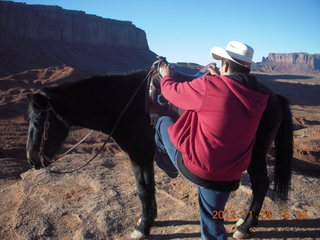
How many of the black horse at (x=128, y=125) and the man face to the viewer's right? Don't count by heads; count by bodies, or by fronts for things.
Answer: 0

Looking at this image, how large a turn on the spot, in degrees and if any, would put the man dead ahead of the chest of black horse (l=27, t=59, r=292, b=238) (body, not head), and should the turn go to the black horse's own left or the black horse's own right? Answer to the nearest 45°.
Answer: approximately 135° to the black horse's own left

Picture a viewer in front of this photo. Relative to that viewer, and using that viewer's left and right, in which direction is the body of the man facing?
facing away from the viewer and to the left of the viewer

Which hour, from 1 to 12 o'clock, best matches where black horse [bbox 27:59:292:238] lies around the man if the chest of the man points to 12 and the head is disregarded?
The black horse is roughly at 12 o'clock from the man.

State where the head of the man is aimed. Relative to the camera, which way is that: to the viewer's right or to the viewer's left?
to the viewer's left

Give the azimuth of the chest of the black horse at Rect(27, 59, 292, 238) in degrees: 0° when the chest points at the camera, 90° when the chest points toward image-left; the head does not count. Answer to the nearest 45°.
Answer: approximately 90°
